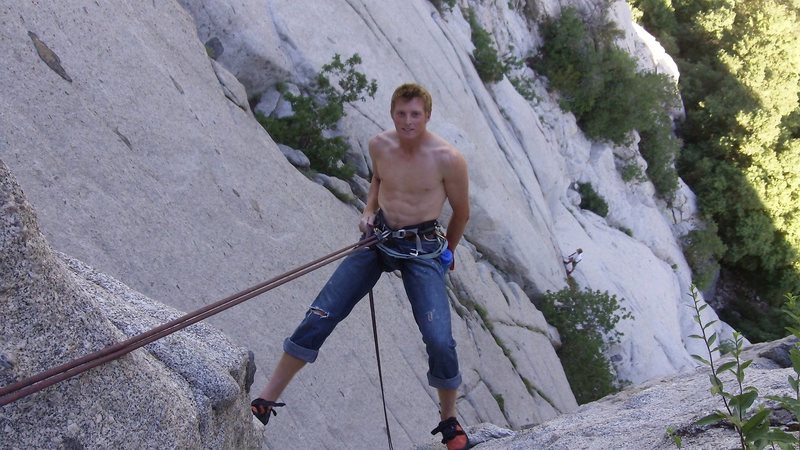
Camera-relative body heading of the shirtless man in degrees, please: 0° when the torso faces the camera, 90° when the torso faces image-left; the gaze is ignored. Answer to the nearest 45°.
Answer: approximately 0°

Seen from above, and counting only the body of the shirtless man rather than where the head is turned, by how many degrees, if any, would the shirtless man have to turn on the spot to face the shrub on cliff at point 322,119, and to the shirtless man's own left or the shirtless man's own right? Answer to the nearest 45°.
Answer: approximately 180°

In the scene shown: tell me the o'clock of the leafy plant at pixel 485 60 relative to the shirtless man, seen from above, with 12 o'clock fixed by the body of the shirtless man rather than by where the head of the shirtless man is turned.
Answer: The leafy plant is roughly at 6 o'clock from the shirtless man.

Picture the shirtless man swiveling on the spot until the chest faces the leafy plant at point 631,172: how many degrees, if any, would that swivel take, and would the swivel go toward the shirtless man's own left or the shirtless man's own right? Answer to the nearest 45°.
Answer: approximately 180°

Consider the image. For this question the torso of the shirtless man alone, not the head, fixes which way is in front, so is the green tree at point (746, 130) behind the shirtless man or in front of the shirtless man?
behind

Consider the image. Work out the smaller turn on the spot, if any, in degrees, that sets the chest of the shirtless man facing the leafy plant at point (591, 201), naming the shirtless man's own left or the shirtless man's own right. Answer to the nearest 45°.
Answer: approximately 180°

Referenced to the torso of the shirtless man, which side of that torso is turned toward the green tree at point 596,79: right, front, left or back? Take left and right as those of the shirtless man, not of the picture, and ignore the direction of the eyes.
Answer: back
